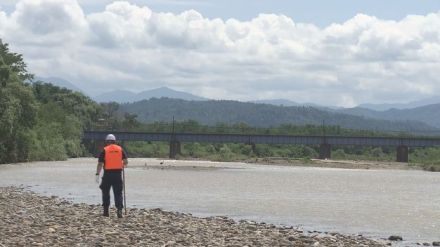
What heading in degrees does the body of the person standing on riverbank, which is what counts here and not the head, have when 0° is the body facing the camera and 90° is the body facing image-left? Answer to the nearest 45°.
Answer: approximately 180°
